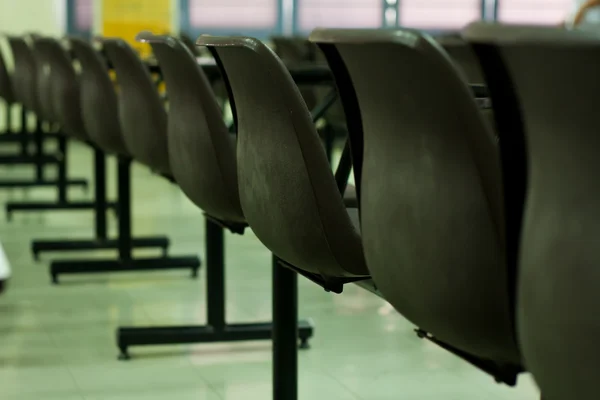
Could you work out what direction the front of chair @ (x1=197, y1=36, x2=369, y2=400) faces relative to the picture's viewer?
facing away from the viewer and to the right of the viewer

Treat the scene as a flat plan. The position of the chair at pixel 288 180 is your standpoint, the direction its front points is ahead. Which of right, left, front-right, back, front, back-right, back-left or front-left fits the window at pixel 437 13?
front-left

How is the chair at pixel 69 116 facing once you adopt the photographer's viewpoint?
facing away from the viewer and to the right of the viewer

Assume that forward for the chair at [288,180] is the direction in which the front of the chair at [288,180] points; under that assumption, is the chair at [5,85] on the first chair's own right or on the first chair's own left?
on the first chair's own left

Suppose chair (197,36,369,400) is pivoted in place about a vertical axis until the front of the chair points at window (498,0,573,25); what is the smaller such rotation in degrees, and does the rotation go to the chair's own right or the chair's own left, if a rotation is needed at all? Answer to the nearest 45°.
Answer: approximately 45° to the chair's own left

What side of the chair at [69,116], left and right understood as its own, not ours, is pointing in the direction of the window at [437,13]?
front

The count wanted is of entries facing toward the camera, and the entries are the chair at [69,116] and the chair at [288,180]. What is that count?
0

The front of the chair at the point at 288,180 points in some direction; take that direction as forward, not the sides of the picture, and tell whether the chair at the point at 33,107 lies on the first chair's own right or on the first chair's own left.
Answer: on the first chair's own left

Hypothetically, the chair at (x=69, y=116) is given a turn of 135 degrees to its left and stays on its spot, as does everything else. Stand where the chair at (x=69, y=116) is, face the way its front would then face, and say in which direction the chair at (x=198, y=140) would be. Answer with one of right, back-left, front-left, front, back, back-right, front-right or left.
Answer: left

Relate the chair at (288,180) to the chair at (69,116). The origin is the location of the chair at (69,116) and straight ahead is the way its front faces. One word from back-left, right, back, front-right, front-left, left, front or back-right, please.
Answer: back-right

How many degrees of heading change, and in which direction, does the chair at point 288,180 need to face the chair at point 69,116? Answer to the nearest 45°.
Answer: approximately 45° to its left

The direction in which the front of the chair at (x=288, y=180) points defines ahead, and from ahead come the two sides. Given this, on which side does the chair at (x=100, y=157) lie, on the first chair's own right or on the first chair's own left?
on the first chair's own left
